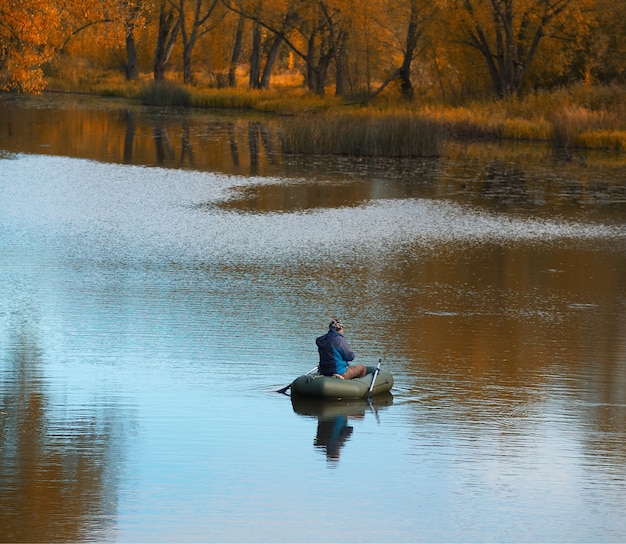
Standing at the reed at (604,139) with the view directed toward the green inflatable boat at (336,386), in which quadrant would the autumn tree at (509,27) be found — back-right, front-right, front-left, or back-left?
back-right

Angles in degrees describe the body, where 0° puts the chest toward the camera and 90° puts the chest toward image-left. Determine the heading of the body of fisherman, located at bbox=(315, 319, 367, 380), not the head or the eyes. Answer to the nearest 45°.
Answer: approximately 225°

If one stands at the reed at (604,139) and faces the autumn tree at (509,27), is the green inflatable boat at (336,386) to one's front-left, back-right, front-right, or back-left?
back-left

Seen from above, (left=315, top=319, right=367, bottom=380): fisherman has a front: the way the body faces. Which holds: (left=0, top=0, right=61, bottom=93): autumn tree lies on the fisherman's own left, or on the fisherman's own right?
on the fisherman's own left

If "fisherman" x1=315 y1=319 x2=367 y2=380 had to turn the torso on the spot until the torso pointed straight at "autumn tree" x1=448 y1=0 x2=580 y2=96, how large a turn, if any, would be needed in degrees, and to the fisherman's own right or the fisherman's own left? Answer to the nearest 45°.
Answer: approximately 45° to the fisherman's own left

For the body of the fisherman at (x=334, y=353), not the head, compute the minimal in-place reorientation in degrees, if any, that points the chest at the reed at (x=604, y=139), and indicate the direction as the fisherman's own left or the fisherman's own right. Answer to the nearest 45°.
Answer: approximately 45° to the fisherman's own left
